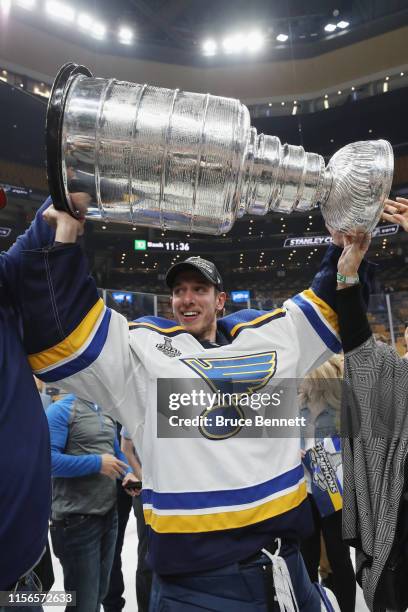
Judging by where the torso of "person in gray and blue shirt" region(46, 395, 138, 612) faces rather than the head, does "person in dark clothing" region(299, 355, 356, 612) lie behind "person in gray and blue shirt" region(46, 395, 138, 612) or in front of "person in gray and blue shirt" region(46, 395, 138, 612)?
in front

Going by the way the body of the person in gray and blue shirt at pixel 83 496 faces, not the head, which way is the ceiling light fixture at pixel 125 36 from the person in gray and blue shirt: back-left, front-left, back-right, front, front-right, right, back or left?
back-left

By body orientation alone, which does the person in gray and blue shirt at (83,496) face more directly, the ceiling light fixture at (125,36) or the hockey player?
the hockey player

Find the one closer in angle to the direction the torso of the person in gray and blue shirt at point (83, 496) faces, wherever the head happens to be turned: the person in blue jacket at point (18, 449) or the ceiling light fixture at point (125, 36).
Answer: the person in blue jacket

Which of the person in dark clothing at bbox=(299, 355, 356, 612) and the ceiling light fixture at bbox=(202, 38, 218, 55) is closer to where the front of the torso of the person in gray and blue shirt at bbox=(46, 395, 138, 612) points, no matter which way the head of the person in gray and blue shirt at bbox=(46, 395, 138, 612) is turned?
the person in dark clothing

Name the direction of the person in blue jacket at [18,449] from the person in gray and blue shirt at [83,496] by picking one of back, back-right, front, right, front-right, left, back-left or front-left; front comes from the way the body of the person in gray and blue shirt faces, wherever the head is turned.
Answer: front-right

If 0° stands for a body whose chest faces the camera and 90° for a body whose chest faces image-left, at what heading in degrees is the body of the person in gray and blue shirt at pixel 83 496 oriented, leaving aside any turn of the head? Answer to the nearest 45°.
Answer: approximately 315°

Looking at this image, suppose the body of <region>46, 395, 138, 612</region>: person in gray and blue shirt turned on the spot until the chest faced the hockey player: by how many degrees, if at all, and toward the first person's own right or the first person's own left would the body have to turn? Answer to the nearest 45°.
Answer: approximately 45° to the first person's own right

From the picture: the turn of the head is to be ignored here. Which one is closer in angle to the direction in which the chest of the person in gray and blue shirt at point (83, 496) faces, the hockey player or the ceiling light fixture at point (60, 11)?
the hockey player
